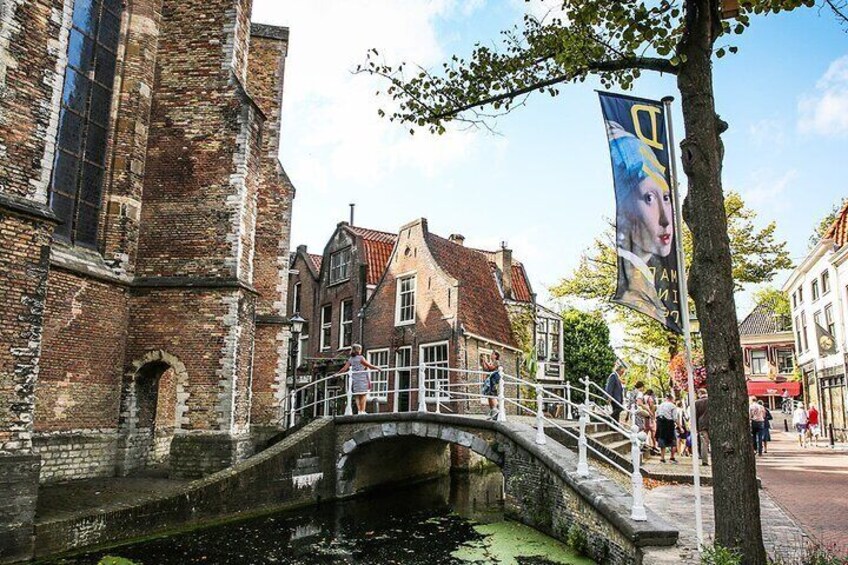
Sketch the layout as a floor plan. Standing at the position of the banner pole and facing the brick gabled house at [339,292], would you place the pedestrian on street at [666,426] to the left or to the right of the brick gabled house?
right

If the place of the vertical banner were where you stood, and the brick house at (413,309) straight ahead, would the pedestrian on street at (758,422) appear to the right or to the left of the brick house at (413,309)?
right

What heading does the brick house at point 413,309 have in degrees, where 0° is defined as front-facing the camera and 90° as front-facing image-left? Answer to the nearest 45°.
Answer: approximately 45°

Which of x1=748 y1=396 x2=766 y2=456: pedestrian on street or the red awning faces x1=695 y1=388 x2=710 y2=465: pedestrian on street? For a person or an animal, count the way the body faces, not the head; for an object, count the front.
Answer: the red awning

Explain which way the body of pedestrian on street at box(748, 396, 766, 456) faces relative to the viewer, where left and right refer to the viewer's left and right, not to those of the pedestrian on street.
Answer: facing away from the viewer

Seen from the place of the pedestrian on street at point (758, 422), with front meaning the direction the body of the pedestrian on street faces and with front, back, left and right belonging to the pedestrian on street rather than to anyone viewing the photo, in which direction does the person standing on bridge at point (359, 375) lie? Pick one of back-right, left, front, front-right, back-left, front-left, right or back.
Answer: back-left

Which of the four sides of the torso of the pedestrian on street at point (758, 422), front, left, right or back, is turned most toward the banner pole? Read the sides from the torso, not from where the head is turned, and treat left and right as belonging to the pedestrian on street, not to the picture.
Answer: back
